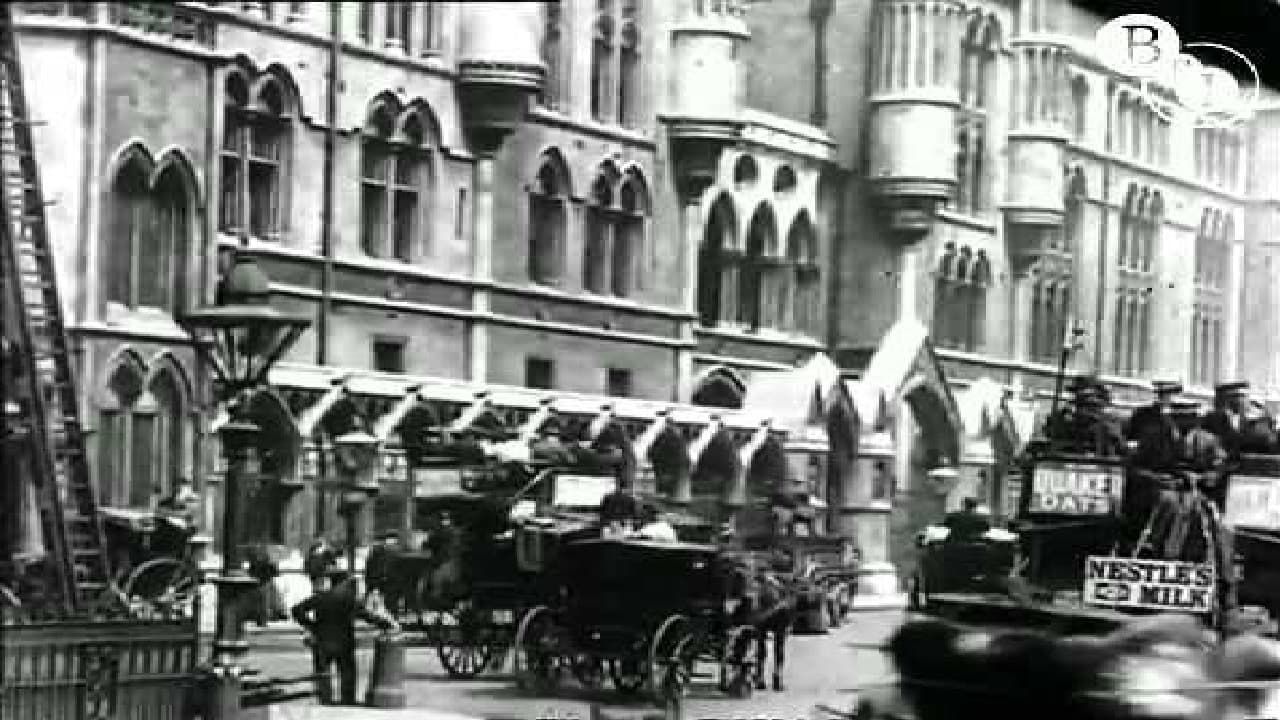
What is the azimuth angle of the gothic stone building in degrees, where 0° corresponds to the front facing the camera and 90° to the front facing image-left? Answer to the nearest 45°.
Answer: approximately 315°

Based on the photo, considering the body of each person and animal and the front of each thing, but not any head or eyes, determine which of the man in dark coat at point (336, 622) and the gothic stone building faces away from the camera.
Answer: the man in dark coat

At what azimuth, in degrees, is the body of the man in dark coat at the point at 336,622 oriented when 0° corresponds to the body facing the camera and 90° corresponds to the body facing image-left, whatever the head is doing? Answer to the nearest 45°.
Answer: approximately 180°

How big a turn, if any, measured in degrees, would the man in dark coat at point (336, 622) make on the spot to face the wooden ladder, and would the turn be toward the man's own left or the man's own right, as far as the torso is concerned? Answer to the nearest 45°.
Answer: approximately 135° to the man's own left
